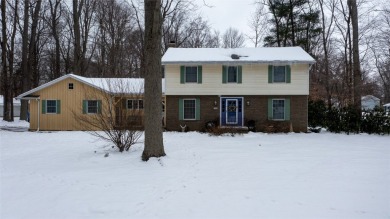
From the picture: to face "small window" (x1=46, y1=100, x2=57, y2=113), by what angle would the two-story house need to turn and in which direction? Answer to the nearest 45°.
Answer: approximately 90° to its right

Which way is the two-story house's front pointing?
toward the camera
